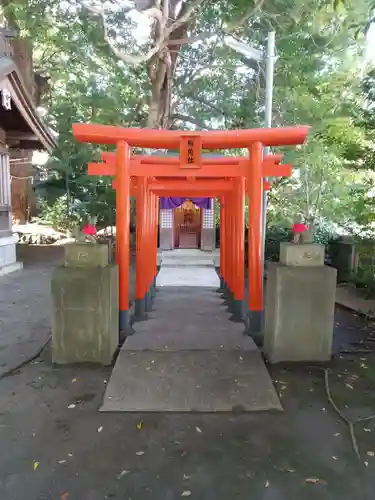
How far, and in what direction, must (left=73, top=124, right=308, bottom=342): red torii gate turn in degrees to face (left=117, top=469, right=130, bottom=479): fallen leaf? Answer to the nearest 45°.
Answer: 0° — it already faces it

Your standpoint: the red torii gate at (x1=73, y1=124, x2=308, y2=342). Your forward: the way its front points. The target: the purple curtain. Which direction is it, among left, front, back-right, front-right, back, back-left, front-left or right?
back

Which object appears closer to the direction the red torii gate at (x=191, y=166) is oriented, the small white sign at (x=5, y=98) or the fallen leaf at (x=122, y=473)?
the fallen leaf

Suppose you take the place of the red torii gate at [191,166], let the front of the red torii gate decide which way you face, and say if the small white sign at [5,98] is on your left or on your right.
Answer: on your right

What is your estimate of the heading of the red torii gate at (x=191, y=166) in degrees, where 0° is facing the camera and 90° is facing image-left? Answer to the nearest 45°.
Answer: approximately 0°

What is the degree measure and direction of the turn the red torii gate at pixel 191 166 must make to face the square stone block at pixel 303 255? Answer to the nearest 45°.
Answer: approximately 45° to its left

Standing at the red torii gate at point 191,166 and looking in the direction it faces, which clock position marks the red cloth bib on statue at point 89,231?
The red cloth bib on statue is roughly at 2 o'clock from the red torii gate.

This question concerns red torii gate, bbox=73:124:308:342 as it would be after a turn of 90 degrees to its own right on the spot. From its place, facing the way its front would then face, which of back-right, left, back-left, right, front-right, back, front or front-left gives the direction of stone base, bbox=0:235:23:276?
front-right

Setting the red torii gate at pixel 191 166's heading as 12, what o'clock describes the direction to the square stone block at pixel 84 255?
The square stone block is roughly at 2 o'clock from the red torii gate.

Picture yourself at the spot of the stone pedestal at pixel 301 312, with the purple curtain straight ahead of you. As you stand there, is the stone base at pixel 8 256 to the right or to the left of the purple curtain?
left
